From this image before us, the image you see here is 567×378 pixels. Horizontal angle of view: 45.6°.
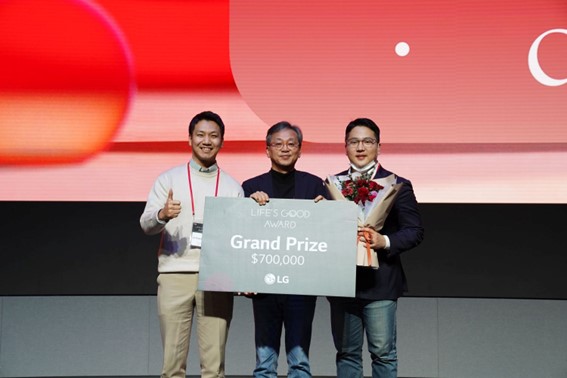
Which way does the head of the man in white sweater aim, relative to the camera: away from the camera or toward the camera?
toward the camera

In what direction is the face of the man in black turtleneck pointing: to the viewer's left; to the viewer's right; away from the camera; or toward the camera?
toward the camera

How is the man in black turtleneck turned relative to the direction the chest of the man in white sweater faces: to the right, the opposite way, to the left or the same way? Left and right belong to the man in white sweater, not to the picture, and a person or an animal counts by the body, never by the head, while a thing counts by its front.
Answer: the same way

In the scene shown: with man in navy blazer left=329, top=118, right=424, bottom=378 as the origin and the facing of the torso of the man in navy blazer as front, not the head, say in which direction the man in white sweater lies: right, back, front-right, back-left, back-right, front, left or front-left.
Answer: right

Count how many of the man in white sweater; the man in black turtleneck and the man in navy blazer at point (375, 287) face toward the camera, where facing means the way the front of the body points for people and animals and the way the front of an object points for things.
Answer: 3

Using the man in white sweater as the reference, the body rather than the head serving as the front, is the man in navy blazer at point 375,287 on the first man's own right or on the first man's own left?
on the first man's own left

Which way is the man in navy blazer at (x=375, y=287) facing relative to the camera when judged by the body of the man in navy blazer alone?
toward the camera

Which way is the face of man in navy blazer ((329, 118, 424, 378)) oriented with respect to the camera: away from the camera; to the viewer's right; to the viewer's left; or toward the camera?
toward the camera

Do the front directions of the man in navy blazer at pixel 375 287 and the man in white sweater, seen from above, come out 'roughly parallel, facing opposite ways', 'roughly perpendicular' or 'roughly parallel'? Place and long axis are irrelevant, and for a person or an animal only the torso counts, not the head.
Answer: roughly parallel

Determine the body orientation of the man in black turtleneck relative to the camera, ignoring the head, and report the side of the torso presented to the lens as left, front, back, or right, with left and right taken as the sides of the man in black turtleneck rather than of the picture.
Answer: front
